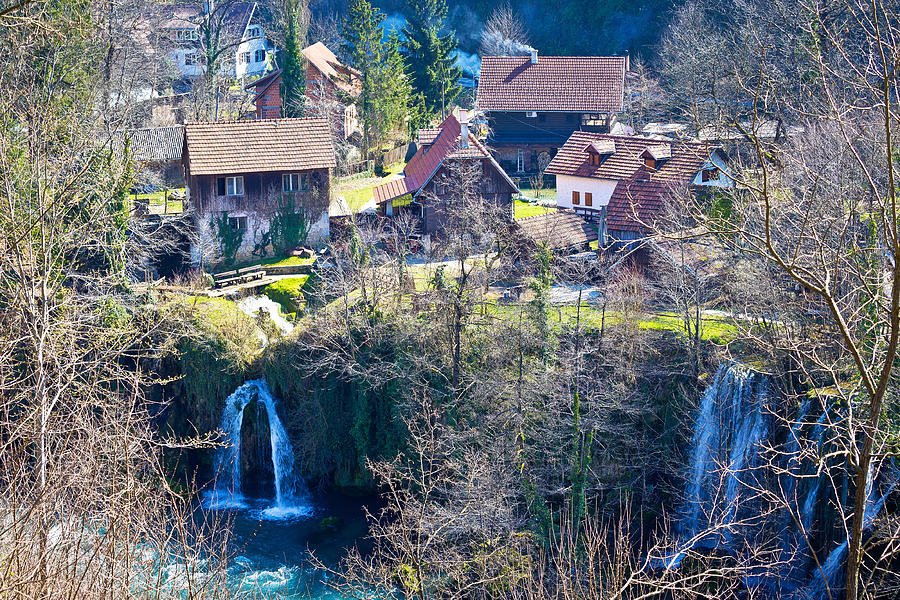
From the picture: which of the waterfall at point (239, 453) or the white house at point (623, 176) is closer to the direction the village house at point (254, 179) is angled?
the waterfall

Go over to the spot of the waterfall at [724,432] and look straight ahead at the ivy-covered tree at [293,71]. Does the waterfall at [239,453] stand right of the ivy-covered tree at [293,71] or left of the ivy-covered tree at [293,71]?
left

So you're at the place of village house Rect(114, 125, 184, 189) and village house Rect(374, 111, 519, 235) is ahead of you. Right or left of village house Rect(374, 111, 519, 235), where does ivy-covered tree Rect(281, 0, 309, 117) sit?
left

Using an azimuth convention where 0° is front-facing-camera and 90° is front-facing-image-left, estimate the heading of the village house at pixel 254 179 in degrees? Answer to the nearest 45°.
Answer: approximately 0°

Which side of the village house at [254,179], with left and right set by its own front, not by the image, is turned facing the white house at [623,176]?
left

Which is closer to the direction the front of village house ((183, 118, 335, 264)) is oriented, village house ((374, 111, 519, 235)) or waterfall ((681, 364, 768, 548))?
the waterfall

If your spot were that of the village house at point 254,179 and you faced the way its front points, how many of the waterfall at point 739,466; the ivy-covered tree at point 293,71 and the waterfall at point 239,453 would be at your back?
1

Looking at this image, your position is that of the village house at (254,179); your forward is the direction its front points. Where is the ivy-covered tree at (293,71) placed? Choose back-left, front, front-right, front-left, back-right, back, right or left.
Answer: back

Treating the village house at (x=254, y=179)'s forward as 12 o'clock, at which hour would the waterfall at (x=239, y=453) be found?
The waterfall is roughly at 12 o'clock from the village house.

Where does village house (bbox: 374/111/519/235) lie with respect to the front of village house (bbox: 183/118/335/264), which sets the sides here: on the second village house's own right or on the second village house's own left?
on the second village house's own left

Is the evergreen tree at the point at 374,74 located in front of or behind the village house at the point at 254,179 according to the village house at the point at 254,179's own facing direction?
behind
